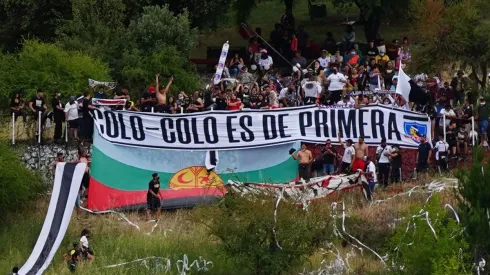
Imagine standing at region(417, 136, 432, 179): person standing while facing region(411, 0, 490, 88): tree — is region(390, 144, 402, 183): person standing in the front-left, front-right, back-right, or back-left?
back-left

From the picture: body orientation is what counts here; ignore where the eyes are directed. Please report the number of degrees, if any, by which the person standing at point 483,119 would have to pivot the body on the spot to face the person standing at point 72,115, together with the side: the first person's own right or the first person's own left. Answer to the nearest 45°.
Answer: approximately 90° to the first person's own right

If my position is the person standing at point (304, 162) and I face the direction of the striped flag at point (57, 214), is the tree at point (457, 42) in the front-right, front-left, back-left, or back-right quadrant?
back-right

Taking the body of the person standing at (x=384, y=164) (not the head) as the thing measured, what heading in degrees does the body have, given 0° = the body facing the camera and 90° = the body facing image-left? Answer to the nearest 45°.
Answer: approximately 0°

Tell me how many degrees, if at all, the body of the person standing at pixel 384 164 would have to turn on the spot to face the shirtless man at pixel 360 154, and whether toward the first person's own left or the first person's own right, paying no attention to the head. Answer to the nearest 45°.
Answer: approximately 90° to the first person's own right

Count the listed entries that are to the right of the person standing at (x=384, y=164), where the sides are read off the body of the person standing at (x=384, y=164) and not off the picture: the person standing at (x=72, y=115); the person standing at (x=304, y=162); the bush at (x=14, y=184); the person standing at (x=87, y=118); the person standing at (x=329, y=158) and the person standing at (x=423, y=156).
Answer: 5

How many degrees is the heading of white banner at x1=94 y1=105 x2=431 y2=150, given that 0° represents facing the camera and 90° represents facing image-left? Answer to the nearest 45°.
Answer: approximately 0°
